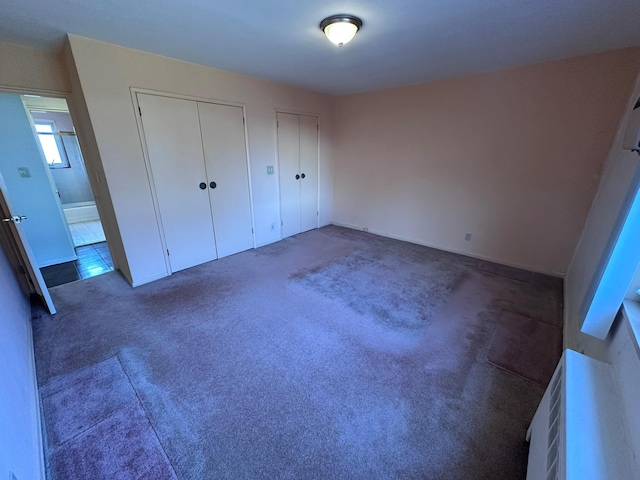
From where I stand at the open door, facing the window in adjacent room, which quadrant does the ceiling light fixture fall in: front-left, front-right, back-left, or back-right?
back-right

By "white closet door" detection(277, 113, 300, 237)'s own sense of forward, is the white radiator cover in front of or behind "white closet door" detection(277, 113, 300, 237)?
in front

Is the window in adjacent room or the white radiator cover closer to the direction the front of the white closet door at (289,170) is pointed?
the white radiator cover

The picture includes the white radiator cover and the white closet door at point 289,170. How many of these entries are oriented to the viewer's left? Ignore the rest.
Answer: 1

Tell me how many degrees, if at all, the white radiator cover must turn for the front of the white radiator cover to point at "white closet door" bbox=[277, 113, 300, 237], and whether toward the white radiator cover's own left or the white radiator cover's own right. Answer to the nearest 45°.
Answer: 0° — it already faces it

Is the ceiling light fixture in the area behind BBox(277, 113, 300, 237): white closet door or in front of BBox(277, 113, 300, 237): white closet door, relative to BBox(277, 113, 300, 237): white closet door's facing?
in front

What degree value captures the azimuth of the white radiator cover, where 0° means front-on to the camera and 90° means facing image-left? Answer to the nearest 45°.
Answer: approximately 90°

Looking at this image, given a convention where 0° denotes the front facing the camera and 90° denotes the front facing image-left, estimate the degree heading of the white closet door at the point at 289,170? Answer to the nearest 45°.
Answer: approximately 315°

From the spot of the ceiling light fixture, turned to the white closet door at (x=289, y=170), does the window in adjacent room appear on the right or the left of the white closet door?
left

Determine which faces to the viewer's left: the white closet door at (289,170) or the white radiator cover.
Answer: the white radiator cover

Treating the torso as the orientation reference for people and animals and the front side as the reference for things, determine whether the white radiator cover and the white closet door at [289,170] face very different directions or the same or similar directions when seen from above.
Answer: very different directions
